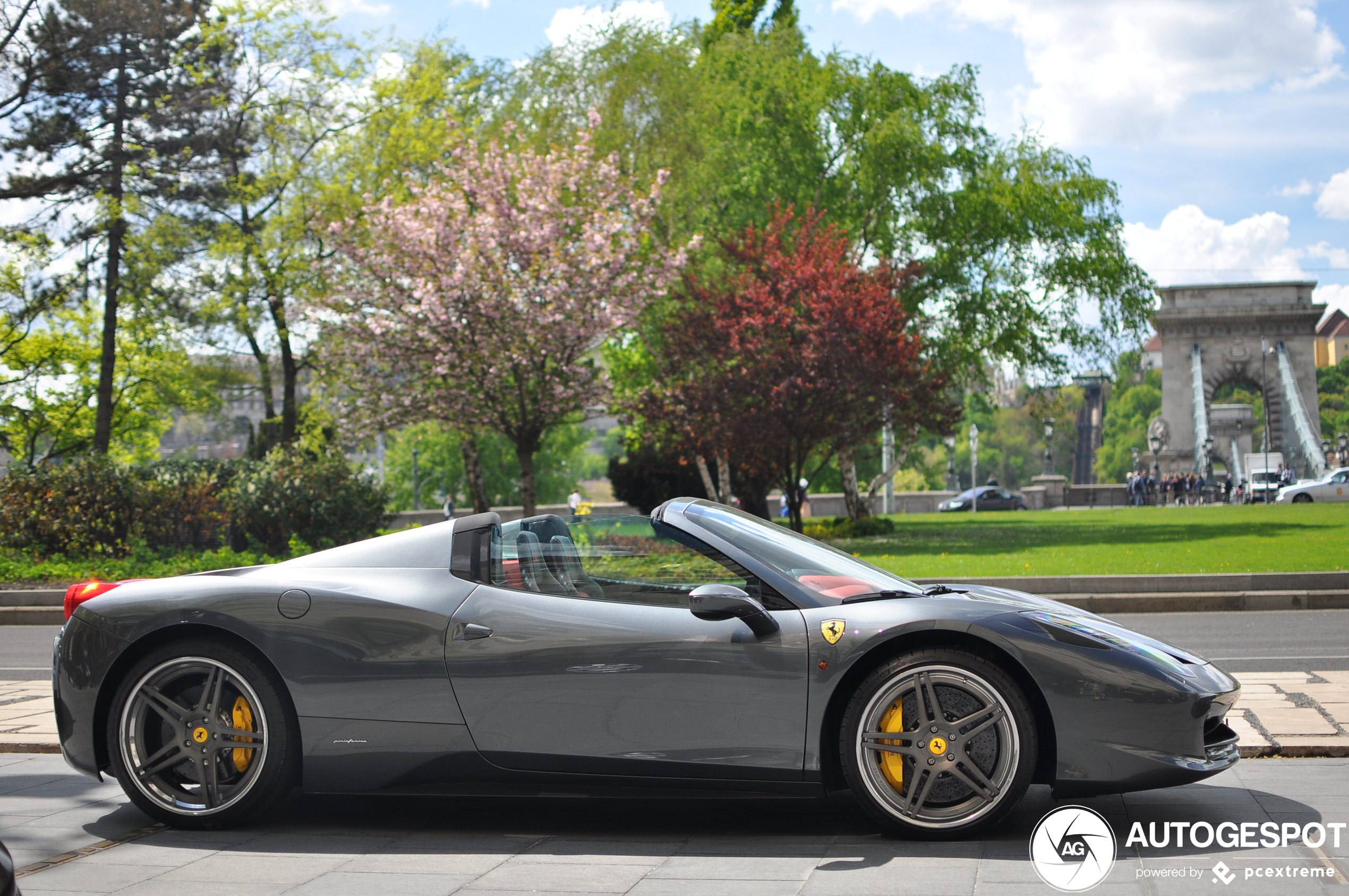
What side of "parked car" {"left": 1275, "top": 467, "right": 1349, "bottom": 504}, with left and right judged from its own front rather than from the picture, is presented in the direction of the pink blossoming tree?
left

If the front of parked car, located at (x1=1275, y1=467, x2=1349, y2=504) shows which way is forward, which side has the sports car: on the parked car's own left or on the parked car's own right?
on the parked car's own left

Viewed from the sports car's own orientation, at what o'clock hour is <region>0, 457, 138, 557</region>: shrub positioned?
The shrub is roughly at 8 o'clock from the sports car.

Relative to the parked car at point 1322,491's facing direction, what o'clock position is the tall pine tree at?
The tall pine tree is roughly at 10 o'clock from the parked car.

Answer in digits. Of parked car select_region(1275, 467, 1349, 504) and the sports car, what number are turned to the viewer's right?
1

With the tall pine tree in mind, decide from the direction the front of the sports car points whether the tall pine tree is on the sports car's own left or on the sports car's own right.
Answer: on the sports car's own left

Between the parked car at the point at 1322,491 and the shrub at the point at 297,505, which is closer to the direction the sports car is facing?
the parked car

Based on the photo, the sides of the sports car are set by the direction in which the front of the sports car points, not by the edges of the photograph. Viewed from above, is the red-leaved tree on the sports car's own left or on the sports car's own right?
on the sports car's own left

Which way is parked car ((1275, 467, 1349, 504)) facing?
to the viewer's left

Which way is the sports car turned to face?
to the viewer's right

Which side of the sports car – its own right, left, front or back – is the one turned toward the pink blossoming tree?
left

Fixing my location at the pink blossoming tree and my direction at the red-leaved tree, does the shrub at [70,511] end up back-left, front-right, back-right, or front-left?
back-right

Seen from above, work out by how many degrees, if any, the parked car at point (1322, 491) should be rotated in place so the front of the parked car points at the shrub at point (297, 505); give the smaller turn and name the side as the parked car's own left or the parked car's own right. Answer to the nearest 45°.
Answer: approximately 90° to the parked car's own left
